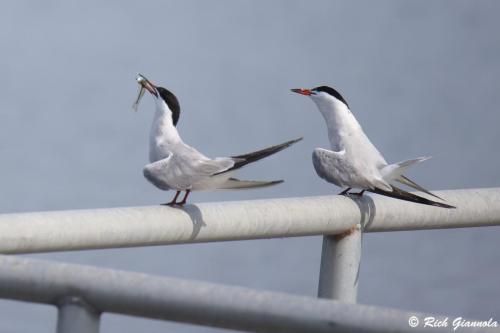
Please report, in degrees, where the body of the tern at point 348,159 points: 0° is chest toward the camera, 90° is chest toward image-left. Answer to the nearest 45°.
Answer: approximately 90°

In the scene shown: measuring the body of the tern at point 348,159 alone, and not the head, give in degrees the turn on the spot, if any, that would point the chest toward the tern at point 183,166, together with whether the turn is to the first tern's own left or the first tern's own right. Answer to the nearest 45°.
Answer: approximately 45° to the first tern's own left

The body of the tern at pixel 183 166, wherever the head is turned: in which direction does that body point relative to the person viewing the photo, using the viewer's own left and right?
facing to the left of the viewer

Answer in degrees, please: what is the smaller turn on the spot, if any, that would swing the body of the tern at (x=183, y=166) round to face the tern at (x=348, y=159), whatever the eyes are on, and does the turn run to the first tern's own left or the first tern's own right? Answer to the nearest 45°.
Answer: approximately 135° to the first tern's own right

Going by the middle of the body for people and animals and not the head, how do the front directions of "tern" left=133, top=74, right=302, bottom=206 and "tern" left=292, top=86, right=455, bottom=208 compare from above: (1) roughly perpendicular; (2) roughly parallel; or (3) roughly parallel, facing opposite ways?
roughly parallel

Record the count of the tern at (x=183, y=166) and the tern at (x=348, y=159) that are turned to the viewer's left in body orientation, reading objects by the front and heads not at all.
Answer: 2
